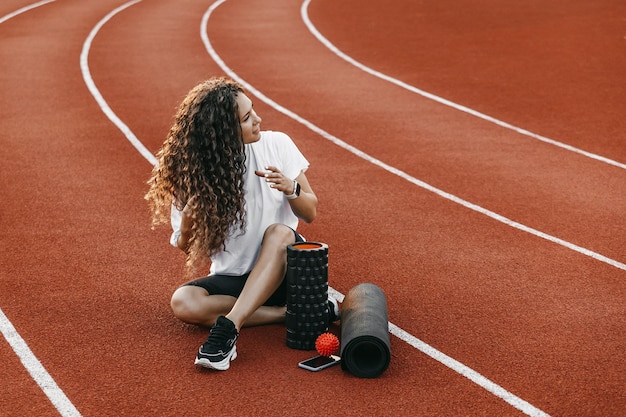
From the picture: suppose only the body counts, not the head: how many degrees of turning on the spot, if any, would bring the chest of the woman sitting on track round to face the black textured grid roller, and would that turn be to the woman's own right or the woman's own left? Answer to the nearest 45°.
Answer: approximately 45° to the woman's own left

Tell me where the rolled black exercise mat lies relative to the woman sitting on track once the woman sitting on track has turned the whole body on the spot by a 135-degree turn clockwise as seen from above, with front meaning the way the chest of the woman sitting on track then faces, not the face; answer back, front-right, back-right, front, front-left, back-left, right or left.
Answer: back

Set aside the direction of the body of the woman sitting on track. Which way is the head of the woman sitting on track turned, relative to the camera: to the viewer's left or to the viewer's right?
to the viewer's right

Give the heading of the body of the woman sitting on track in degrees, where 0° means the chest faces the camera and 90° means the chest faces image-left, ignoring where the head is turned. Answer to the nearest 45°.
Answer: approximately 0°
